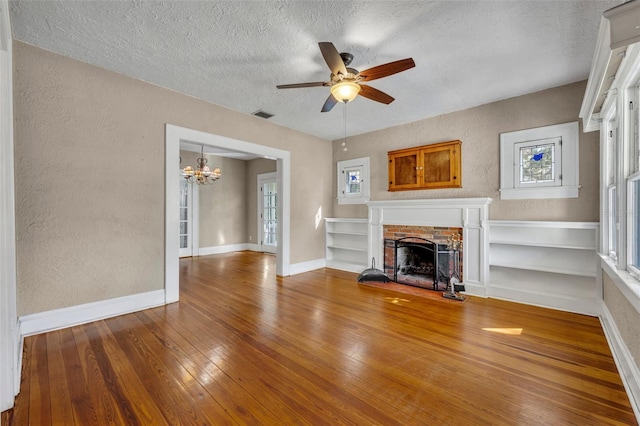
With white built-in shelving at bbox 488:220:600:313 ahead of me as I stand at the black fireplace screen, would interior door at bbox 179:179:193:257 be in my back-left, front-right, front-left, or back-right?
back-right

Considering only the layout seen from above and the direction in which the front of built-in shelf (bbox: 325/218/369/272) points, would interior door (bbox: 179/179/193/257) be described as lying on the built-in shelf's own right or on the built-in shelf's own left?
on the built-in shelf's own right

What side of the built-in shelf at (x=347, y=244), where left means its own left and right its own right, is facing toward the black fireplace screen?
left

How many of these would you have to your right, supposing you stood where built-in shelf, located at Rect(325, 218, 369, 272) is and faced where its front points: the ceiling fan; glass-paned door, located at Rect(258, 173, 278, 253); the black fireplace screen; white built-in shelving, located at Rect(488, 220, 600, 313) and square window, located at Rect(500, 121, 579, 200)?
1

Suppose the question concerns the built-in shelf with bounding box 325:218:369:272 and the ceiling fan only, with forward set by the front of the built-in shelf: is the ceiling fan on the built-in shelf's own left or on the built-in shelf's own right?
on the built-in shelf's own left

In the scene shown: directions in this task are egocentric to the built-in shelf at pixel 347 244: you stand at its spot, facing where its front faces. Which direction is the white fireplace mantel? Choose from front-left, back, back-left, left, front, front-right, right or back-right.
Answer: left

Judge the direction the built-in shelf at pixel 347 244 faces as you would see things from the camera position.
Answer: facing the viewer and to the left of the viewer

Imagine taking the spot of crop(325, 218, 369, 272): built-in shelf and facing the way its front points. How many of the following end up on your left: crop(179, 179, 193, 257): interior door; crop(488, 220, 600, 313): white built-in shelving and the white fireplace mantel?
2

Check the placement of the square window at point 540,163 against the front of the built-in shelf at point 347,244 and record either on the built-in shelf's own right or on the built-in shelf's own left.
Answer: on the built-in shelf's own left

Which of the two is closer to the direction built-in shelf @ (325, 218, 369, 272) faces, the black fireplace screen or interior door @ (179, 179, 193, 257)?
the interior door

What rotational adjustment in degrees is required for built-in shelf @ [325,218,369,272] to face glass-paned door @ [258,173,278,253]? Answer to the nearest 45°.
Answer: approximately 90° to its right

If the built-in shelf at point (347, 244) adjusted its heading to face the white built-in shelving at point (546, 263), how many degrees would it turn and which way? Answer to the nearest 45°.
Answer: approximately 90° to its left

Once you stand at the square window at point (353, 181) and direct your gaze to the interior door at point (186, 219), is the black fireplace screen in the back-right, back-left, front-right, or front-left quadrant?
back-left
